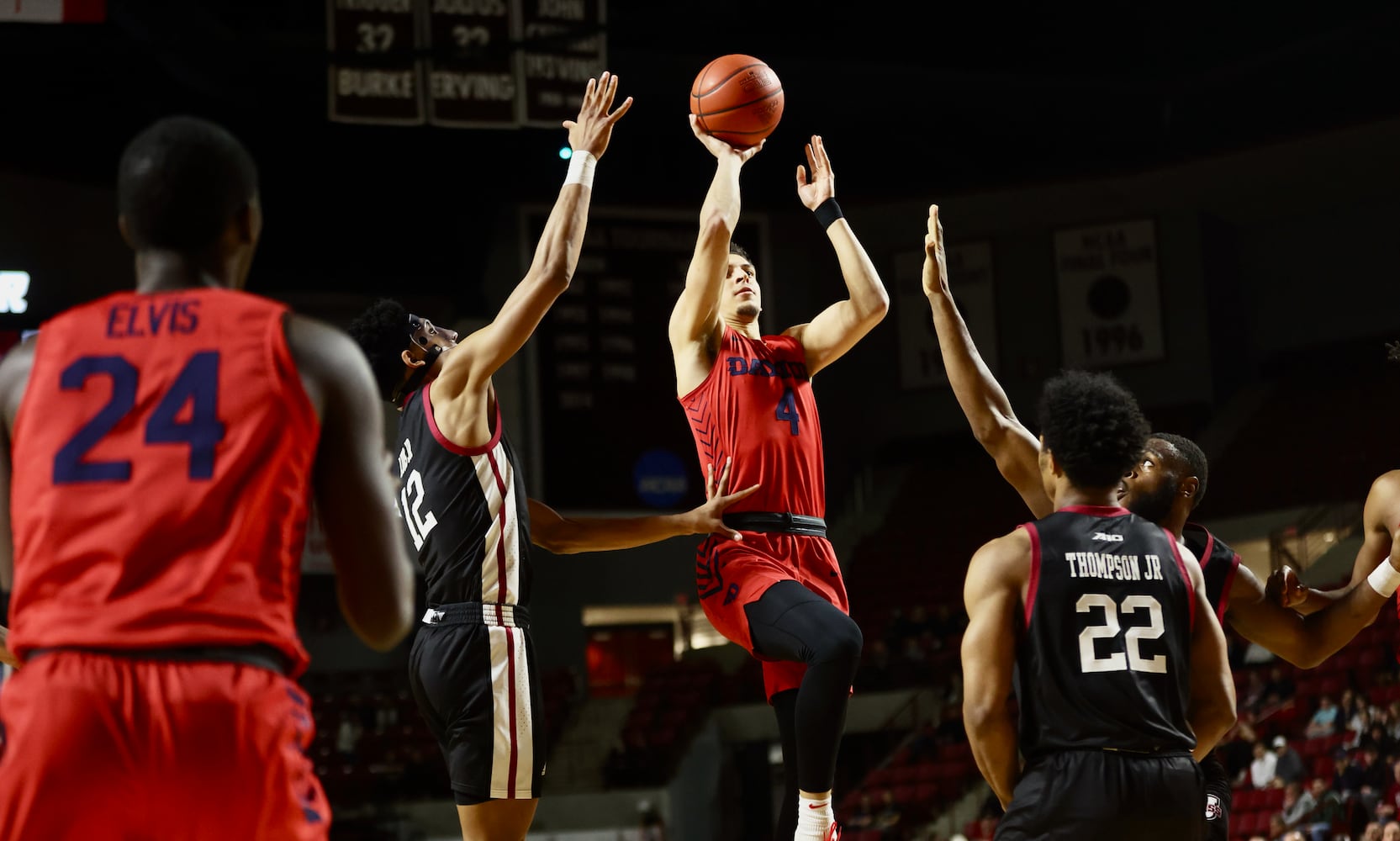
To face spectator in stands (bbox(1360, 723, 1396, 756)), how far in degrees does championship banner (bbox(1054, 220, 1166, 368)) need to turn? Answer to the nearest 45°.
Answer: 0° — it already faces them

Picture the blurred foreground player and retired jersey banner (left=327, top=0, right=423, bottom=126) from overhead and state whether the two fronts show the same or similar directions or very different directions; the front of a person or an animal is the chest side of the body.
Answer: very different directions

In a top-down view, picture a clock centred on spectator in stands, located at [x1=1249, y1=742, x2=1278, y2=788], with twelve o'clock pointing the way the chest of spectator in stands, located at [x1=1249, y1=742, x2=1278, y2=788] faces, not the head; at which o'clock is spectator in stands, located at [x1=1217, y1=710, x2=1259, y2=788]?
spectator in stands, located at [x1=1217, y1=710, x2=1259, y2=788] is roughly at 4 o'clock from spectator in stands, located at [x1=1249, y1=742, x2=1278, y2=788].

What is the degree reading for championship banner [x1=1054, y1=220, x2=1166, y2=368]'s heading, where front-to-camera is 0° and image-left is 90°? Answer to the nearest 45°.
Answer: approximately 0°

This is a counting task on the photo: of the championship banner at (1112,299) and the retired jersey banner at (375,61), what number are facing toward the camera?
2

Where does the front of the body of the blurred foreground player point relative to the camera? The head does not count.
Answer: away from the camera

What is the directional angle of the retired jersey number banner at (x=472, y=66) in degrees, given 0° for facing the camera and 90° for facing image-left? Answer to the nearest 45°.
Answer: approximately 0°
